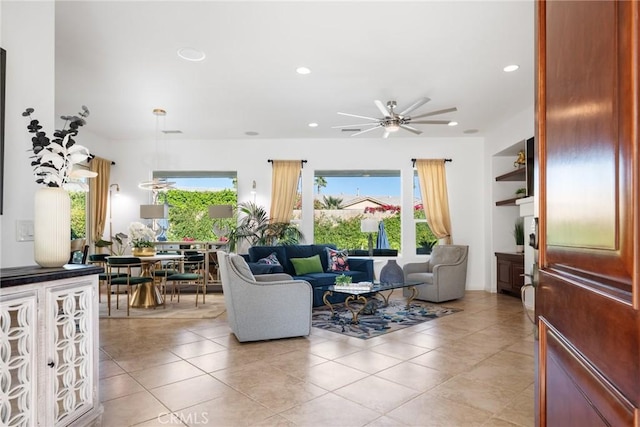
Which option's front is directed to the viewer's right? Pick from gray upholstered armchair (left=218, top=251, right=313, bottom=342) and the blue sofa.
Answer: the gray upholstered armchair

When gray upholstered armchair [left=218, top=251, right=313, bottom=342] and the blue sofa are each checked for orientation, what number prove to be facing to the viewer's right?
1

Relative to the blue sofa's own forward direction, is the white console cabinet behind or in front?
in front

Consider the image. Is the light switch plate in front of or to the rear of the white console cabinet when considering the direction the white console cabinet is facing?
to the rear

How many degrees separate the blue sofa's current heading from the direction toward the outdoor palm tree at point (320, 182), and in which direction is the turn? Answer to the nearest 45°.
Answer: approximately 180°

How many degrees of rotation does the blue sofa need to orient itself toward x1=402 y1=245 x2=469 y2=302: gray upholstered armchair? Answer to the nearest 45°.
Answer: approximately 90° to its left

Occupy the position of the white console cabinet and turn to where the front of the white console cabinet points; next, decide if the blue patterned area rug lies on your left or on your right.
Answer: on your left

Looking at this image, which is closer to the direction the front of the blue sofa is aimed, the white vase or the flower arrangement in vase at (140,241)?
the white vase

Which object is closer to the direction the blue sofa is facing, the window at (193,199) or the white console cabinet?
the white console cabinet

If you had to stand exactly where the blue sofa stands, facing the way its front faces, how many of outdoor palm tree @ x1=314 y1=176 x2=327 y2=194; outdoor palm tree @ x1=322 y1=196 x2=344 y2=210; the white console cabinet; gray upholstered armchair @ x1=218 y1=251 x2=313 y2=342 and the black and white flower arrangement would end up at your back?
2

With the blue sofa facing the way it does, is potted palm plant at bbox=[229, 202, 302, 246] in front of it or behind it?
behind

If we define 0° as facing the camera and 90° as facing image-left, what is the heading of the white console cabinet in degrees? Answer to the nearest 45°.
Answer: approximately 315°

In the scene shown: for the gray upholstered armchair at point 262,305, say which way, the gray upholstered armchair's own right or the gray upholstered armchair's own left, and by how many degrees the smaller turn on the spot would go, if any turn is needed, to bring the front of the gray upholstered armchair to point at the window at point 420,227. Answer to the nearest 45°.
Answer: approximately 45° to the gray upholstered armchair's own left

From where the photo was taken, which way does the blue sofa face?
toward the camera

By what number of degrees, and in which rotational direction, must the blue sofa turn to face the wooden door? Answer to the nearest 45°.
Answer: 0° — it already faces it

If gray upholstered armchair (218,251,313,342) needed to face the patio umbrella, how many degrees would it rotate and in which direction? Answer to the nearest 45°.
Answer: approximately 45° to its left

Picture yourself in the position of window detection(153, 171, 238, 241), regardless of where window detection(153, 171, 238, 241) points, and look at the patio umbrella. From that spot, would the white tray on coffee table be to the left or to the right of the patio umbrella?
right

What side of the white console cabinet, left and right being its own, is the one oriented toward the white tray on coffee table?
left
